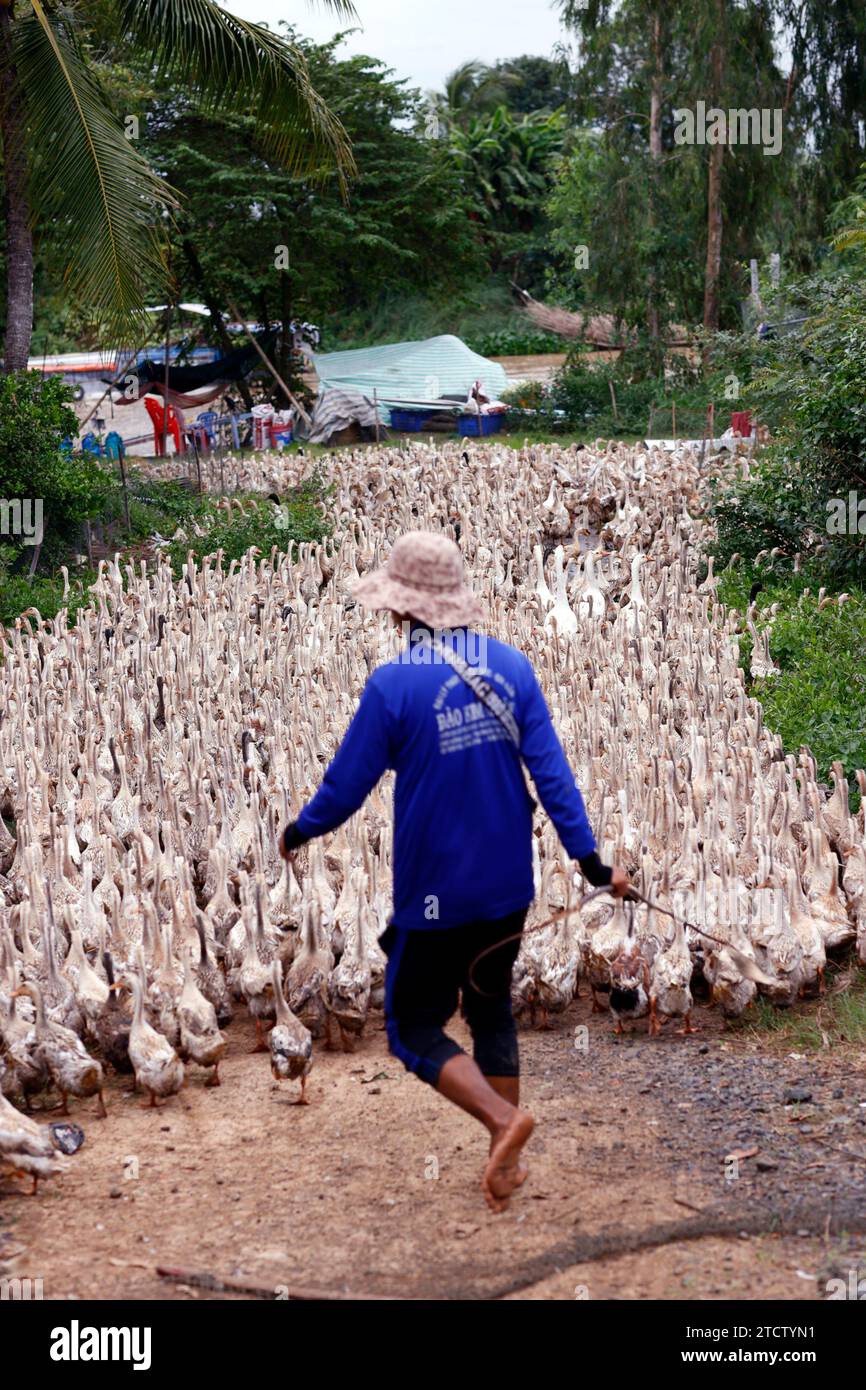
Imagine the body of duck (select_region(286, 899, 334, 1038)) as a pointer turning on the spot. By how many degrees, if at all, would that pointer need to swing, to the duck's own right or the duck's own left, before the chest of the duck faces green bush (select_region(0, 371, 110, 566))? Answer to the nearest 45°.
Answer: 0° — it already faces it

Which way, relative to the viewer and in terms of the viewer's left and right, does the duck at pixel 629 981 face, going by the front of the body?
facing away from the viewer

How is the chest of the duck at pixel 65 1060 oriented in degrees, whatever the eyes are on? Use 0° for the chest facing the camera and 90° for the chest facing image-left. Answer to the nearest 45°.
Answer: approximately 135°

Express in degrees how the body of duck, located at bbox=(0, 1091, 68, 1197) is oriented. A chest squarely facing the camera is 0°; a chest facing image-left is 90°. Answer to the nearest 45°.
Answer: approximately 90°

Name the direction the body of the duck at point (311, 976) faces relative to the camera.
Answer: away from the camera

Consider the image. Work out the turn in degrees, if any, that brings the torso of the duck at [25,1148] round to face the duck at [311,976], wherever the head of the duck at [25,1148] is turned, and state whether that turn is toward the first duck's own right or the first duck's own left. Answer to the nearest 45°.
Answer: approximately 135° to the first duck's own right

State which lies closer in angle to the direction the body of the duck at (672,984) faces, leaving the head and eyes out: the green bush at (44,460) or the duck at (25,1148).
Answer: the green bush

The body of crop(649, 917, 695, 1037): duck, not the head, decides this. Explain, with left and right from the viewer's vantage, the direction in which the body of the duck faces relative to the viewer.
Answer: facing away from the viewer

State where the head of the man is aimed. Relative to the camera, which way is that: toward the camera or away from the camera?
away from the camera

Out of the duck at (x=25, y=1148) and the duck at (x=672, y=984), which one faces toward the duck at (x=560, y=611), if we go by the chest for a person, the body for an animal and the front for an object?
the duck at (x=672, y=984)

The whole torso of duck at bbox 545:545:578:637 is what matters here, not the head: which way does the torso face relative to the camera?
away from the camera
